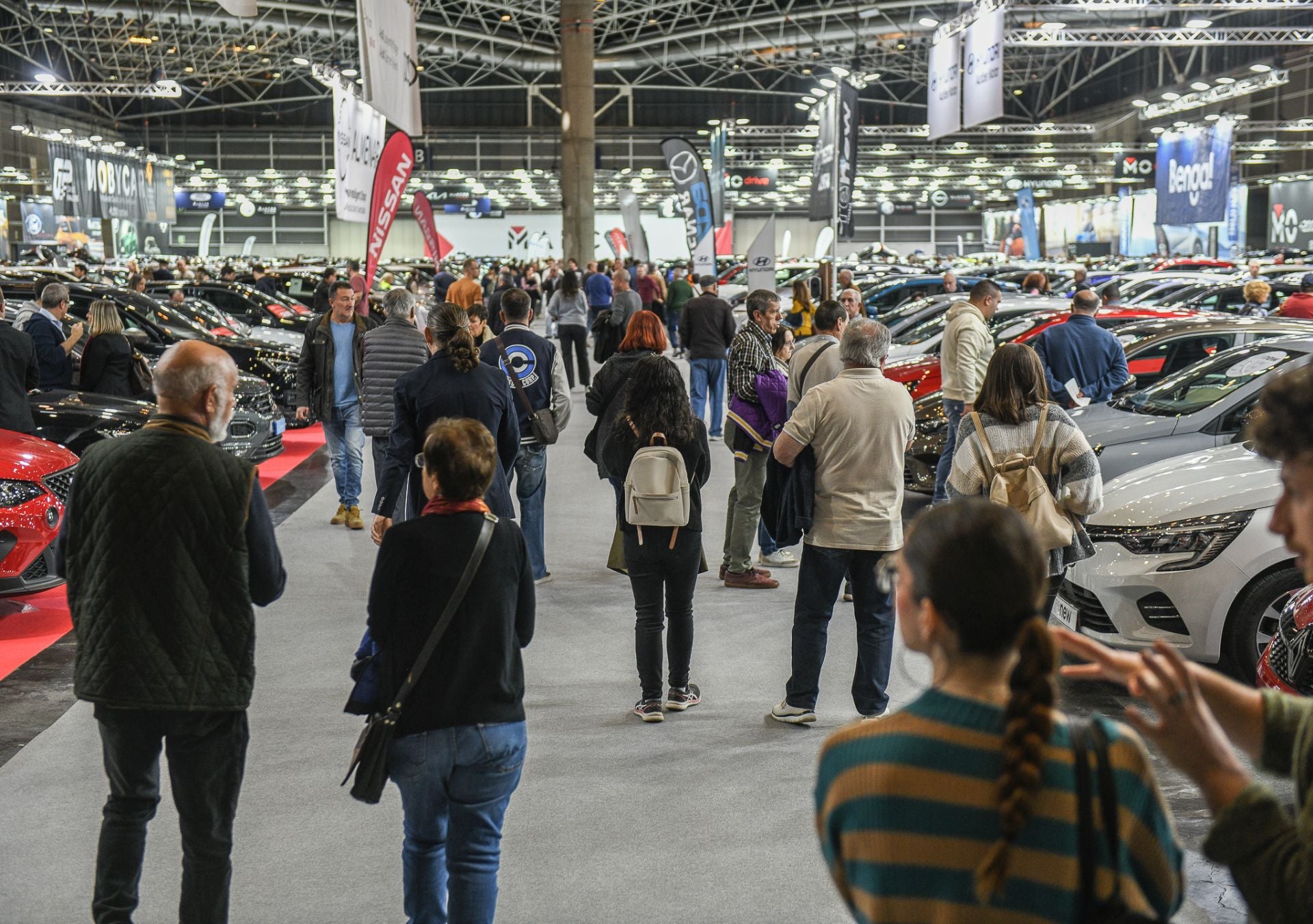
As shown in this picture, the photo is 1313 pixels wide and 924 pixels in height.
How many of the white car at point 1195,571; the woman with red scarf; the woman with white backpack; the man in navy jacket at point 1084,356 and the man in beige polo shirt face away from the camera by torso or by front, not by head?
4

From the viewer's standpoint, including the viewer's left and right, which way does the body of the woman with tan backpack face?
facing away from the viewer

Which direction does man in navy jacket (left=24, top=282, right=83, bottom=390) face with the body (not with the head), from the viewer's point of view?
to the viewer's right

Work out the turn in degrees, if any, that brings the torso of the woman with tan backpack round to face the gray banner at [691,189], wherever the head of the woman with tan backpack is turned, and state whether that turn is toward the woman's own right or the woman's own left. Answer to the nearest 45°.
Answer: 0° — they already face it

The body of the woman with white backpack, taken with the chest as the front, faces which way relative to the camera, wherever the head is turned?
away from the camera

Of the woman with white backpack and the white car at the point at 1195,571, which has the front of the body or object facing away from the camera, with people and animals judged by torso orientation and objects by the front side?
the woman with white backpack

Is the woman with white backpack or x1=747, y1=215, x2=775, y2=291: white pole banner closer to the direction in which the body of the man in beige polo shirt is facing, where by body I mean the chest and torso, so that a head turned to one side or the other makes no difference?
the white pole banner

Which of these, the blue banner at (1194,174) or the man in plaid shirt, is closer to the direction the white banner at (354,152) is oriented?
the man in plaid shirt

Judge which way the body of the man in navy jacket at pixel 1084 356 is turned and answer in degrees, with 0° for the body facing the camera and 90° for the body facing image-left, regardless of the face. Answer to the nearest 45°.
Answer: approximately 180°

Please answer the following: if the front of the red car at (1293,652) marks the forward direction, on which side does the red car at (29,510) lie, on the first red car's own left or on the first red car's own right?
on the first red car's own right

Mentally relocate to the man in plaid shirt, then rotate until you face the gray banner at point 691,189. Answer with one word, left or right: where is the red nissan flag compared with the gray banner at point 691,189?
left

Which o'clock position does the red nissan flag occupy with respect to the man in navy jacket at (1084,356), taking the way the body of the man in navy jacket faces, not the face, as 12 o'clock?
The red nissan flag is roughly at 9 o'clock from the man in navy jacket.
